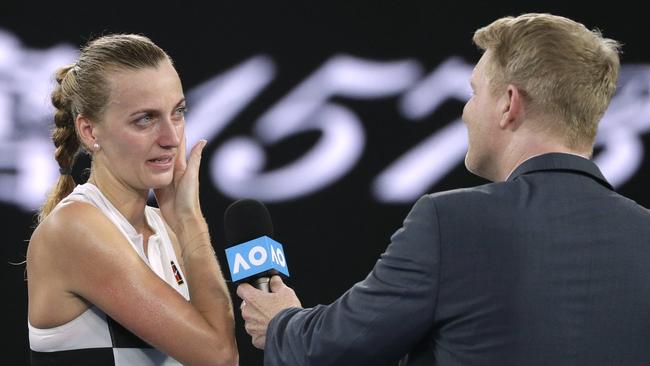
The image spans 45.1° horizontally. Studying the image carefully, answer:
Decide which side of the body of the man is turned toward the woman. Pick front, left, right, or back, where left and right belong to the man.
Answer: front

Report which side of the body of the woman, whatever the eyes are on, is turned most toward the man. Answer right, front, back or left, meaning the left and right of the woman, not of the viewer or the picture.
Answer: front

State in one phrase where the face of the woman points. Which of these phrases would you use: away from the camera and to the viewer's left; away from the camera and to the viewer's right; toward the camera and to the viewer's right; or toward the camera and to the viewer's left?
toward the camera and to the viewer's right

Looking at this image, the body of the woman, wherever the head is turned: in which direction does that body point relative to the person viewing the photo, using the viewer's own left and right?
facing the viewer and to the right of the viewer

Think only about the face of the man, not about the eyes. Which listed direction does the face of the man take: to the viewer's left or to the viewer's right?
to the viewer's left

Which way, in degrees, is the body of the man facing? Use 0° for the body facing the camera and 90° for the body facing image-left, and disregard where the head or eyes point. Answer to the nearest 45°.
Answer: approximately 135°

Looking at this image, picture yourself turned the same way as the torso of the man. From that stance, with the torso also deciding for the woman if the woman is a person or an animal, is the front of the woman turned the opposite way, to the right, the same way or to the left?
the opposite way
